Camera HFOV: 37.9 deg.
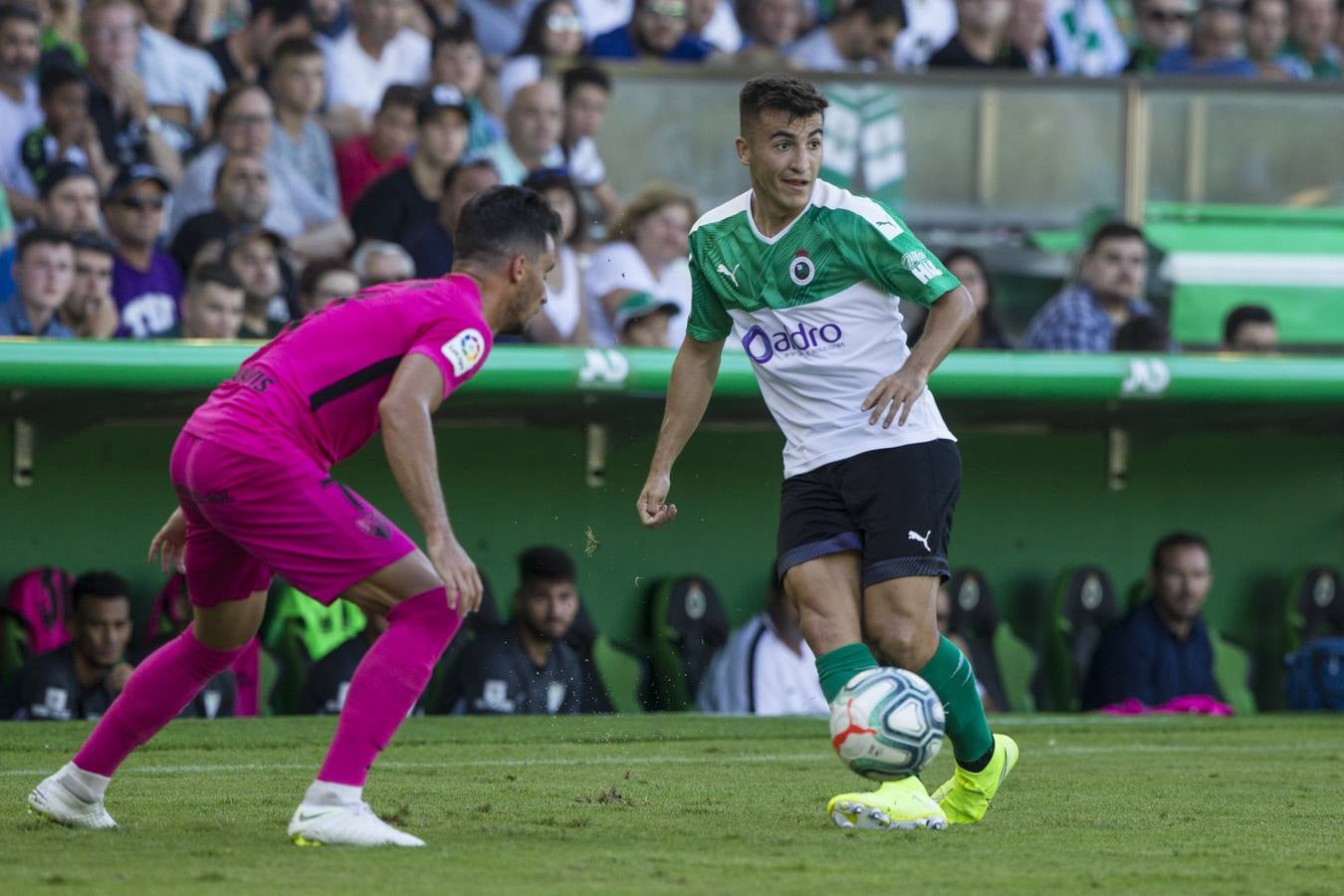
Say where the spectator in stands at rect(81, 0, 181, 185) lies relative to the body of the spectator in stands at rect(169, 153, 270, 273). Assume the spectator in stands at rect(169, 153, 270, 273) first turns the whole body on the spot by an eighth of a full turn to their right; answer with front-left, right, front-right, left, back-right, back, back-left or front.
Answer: back-right

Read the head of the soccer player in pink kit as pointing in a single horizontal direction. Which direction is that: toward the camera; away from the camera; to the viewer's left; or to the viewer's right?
to the viewer's right

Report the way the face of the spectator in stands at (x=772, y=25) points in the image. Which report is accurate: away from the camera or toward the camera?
toward the camera

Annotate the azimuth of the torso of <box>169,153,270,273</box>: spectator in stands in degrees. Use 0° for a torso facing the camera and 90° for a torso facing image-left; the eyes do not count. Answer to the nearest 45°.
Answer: approximately 315°

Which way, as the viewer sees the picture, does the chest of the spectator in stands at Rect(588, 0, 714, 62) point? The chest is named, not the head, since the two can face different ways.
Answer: toward the camera

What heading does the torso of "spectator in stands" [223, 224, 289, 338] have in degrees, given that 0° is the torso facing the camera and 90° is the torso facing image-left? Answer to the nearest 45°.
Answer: approximately 315°

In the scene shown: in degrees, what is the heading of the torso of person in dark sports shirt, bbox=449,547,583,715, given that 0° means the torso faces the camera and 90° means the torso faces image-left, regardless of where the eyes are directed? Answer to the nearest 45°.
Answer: approximately 315°

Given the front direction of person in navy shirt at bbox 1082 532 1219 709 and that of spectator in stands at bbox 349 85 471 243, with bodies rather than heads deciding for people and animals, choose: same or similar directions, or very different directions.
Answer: same or similar directions

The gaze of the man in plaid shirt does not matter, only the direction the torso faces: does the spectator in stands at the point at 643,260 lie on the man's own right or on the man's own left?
on the man's own right

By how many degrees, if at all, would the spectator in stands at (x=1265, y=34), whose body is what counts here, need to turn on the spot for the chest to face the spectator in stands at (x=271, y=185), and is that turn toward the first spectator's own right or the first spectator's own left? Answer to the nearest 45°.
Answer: approximately 45° to the first spectator's own right

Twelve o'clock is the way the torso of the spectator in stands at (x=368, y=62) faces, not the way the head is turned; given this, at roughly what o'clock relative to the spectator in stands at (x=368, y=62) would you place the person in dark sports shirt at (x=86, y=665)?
the person in dark sports shirt at (x=86, y=665) is roughly at 1 o'clock from the spectator in stands at (x=368, y=62).

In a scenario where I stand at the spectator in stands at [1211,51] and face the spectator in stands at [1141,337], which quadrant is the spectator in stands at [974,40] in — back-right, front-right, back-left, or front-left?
front-right

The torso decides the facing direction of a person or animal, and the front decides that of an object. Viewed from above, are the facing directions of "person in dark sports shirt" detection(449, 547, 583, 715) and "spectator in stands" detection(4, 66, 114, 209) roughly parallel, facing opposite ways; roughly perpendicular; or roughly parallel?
roughly parallel

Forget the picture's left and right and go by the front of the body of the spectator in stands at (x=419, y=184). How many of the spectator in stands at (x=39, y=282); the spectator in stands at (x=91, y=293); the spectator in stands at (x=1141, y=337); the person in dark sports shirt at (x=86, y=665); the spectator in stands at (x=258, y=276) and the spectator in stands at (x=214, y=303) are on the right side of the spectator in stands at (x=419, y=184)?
5
